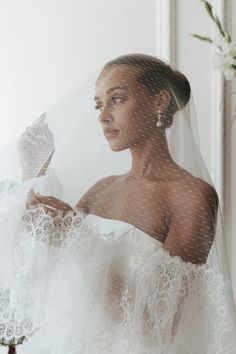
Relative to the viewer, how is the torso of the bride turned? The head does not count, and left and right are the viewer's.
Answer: facing the viewer and to the left of the viewer
